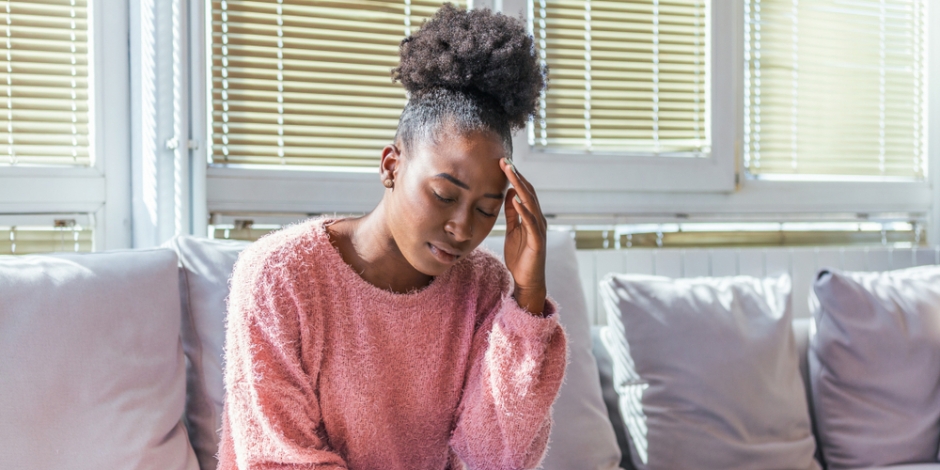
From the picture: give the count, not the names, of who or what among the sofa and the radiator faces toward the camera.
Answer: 2

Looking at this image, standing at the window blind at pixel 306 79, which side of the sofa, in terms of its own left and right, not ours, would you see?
back

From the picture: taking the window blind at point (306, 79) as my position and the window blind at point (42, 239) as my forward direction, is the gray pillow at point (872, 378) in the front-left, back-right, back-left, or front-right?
back-left

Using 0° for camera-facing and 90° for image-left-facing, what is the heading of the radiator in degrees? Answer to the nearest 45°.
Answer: approximately 0°

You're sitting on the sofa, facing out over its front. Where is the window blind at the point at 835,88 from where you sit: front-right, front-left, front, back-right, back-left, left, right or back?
back-left

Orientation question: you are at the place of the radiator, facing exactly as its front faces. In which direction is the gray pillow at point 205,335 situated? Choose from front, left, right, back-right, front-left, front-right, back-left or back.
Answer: front-right

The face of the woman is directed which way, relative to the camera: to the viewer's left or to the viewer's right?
to the viewer's right

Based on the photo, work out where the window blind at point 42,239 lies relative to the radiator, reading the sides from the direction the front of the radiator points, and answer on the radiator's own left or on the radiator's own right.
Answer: on the radiator's own right

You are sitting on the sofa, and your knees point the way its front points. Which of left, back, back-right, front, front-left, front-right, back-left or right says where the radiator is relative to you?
back-left
